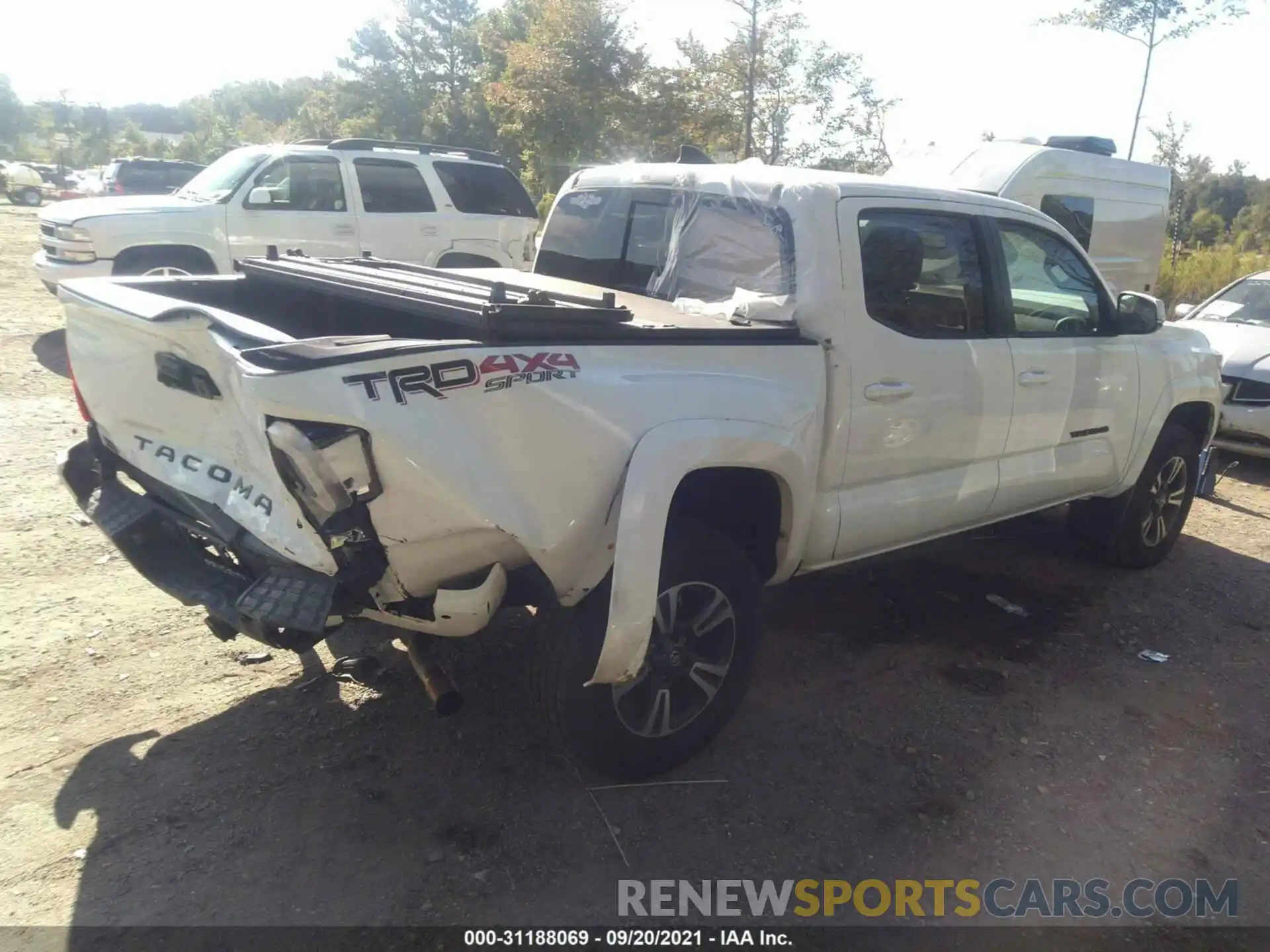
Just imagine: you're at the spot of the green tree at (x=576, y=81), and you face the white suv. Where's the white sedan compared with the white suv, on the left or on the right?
left

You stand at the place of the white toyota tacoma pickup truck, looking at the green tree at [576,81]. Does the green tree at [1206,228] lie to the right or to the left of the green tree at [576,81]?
right

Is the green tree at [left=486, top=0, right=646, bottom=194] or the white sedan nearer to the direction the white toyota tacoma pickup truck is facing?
the white sedan

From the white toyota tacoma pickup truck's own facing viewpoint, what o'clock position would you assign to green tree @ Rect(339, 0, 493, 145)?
The green tree is roughly at 10 o'clock from the white toyota tacoma pickup truck.

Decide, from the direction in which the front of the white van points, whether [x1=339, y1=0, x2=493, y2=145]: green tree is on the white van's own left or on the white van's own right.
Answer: on the white van's own right

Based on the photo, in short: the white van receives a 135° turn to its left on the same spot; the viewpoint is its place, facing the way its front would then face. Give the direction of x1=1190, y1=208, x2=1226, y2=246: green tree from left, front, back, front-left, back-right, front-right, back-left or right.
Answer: left

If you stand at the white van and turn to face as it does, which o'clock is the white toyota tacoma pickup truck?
The white toyota tacoma pickup truck is roughly at 11 o'clock from the white van.

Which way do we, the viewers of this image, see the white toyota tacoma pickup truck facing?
facing away from the viewer and to the right of the viewer

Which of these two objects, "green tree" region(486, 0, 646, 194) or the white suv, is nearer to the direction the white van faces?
the white suv

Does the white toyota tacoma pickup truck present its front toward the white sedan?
yes

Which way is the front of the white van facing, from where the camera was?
facing the viewer and to the left of the viewer

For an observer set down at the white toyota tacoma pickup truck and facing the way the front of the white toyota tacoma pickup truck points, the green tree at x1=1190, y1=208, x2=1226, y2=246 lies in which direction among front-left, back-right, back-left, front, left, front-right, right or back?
front

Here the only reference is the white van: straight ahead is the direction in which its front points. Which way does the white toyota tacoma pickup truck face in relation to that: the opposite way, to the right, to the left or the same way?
the opposite way

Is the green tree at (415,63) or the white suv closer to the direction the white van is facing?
the white suv
